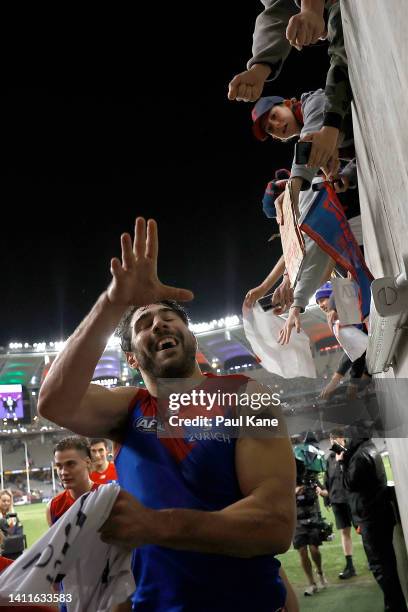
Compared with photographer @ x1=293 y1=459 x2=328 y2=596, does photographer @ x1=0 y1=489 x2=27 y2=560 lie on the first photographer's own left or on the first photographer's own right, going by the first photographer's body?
on the first photographer's own right

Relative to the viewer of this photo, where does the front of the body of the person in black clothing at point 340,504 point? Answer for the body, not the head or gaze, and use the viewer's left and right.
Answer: facing to the left of the viewer

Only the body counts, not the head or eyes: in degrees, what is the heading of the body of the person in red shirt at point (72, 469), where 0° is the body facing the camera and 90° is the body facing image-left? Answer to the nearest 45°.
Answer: approximately 45°

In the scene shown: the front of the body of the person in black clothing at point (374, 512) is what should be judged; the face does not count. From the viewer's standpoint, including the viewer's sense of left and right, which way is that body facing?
facing to the left of the viewer

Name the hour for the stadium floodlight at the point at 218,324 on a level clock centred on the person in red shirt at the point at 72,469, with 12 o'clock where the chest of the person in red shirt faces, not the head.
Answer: The stadium floodlight is roughly at 5 o'clock from the person in red shirt.

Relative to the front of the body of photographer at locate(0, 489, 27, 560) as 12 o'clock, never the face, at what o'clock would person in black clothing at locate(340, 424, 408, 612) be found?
The person in black clothing is roughly at 11 o'clock from the photographer.

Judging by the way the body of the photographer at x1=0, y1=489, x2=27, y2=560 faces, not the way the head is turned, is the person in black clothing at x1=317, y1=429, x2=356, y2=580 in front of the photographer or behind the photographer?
in front

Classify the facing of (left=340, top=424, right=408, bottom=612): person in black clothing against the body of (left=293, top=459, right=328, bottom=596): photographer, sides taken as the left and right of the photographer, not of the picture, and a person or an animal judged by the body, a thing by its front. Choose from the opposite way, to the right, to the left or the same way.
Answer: to the right

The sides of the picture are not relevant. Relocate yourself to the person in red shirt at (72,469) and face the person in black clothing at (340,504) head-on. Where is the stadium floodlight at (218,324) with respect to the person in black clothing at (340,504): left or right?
left

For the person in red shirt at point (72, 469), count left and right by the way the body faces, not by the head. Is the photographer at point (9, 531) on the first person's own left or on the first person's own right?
on the first person's own right

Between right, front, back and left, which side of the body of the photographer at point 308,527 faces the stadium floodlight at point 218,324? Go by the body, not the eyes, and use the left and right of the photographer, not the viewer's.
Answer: back

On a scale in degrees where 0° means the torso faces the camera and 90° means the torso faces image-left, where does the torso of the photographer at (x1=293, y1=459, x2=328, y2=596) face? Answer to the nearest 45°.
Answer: approximately 0°
